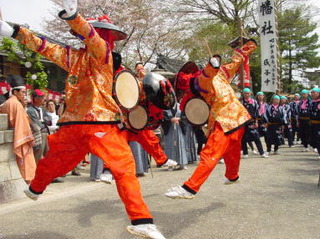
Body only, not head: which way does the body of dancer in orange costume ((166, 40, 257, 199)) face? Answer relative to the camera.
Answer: to the viewer's left

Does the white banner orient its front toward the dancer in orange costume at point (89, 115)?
yes

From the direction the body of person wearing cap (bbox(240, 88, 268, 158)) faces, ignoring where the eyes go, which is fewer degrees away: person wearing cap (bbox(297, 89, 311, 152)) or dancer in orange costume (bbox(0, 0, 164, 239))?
the dancer in orange costume

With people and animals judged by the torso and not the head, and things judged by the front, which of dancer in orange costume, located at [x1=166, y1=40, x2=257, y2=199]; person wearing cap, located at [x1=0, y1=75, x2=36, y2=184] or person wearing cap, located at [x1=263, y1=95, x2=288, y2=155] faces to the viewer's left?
the dancer in orange costume

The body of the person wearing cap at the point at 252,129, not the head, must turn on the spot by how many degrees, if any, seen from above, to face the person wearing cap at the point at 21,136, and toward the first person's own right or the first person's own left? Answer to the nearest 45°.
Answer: approximately 45° to the first person's own right

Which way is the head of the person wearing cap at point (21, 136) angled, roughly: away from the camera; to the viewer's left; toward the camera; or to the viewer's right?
to the viewer's right

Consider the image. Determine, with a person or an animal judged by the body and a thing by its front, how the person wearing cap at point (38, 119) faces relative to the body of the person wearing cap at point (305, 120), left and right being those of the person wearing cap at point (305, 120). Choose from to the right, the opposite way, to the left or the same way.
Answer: to the left

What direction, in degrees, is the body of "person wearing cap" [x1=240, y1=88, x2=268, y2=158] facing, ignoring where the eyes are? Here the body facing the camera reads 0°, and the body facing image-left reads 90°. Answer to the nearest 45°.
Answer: approximately 0°
